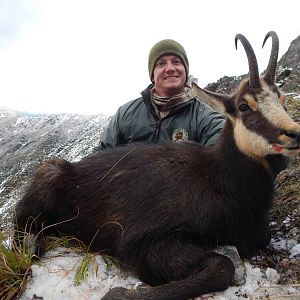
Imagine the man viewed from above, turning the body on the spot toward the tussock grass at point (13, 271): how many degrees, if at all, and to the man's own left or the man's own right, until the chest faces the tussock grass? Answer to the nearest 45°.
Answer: approximately 45° to the man's own right

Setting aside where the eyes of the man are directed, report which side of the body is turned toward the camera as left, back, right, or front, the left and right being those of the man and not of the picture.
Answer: front

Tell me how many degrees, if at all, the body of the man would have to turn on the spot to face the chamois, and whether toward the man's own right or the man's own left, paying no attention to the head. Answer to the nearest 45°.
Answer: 0° — they already face it

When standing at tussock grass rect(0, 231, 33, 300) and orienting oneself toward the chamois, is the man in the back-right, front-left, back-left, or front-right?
front-left
